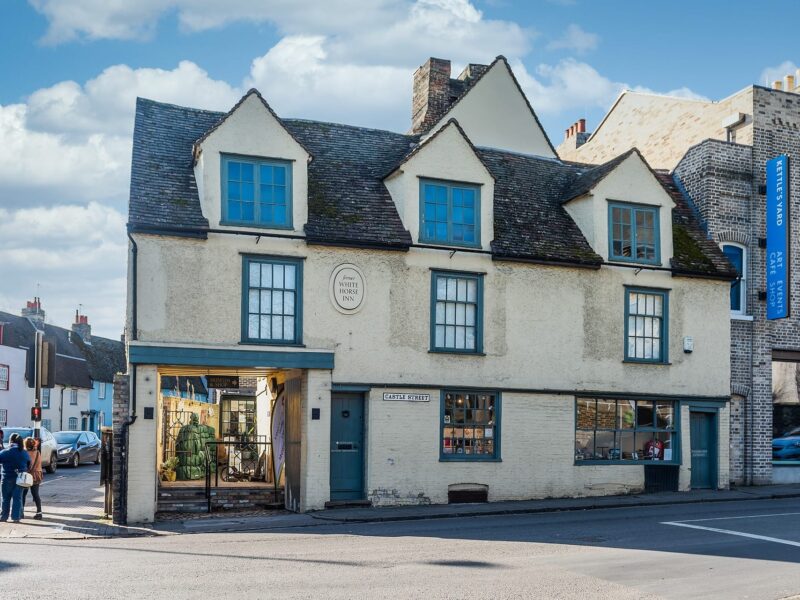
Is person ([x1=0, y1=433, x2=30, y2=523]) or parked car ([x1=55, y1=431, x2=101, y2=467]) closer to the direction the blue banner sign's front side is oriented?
the person

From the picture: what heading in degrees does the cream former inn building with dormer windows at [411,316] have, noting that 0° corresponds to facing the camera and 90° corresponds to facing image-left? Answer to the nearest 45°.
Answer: approximately 0°

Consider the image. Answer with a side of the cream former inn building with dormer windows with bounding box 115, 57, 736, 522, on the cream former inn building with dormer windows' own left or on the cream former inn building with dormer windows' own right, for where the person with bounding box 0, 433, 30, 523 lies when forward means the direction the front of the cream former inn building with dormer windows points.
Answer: on the cream former inn building with dormer windows' own right

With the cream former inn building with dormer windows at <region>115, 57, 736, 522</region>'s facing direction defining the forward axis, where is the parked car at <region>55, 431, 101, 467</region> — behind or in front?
behind

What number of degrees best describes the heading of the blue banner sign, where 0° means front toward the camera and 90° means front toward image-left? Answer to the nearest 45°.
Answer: approximately 45°
